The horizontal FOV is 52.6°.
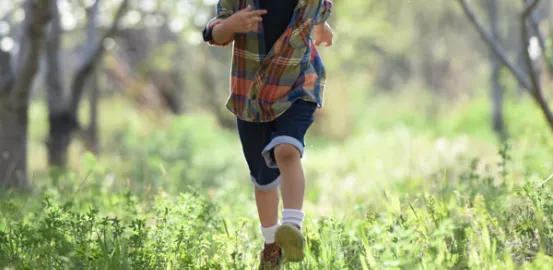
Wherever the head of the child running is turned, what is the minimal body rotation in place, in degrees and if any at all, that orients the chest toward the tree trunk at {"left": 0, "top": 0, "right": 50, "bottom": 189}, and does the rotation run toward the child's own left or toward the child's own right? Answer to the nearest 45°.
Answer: approximately 135° to the child's own right

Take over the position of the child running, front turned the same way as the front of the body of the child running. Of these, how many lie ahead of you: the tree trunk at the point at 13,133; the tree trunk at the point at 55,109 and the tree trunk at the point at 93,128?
0

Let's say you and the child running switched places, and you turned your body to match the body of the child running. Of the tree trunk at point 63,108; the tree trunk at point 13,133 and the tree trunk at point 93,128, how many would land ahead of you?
0

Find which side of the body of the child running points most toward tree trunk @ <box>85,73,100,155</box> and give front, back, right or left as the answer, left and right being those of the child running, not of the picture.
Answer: back

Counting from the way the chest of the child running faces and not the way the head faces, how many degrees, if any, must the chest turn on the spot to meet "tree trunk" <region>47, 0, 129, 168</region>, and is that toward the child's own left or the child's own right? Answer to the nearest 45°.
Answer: approximately 135° to the child's own right

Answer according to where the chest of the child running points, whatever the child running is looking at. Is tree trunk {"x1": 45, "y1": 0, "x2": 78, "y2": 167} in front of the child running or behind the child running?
behind

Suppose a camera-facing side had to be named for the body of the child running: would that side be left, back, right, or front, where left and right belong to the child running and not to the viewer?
front
